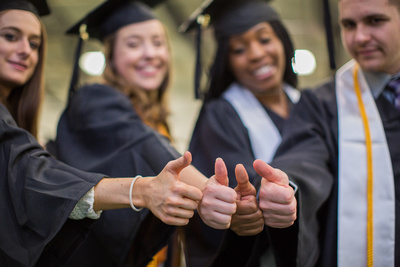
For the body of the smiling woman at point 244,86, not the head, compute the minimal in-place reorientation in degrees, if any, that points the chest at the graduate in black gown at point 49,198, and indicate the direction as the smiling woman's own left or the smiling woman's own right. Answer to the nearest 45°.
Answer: approximately 90° to the smiling woman's own right

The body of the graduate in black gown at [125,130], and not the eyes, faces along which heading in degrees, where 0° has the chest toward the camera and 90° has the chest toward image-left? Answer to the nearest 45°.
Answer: approximately 315°

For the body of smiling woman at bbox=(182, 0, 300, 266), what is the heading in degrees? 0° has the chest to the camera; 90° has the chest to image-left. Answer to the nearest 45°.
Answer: approximately 315°
